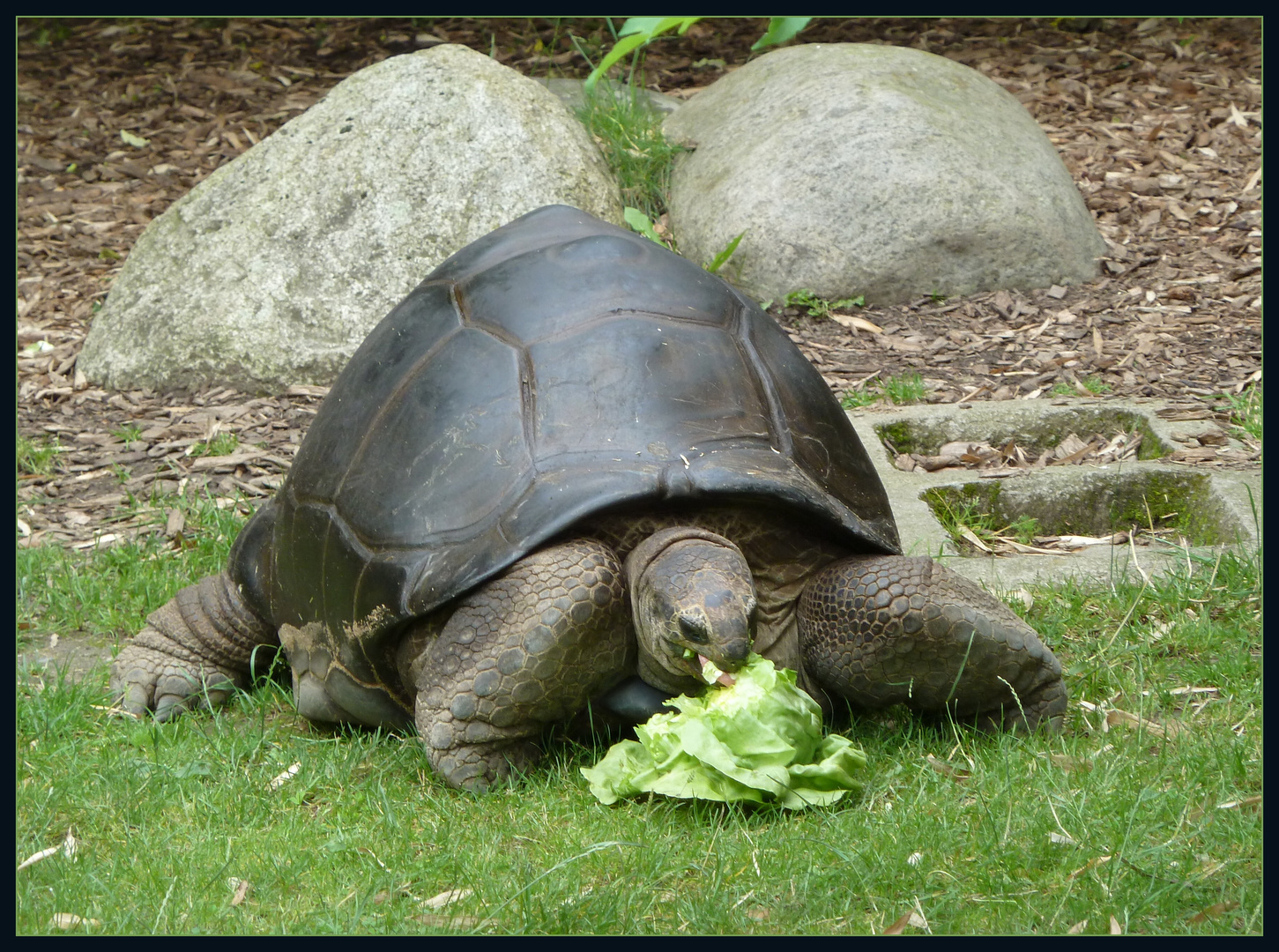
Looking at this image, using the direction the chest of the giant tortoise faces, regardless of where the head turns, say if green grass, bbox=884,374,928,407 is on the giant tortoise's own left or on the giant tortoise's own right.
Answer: on the giant tortoise's own left

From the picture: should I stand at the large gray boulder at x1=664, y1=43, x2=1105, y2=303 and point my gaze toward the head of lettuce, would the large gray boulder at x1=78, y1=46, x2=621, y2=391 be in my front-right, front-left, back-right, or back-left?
front-right

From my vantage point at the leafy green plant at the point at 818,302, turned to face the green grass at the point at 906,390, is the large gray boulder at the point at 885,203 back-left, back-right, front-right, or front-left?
back-left

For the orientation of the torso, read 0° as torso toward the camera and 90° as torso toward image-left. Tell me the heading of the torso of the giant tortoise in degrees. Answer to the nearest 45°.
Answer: approximately 315°

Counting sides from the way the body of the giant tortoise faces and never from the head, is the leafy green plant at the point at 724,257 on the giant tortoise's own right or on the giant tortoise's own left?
on the giant tortoise's own left

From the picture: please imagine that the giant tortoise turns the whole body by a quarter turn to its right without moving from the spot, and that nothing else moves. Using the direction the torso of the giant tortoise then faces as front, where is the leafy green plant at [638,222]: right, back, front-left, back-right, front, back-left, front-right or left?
back-right

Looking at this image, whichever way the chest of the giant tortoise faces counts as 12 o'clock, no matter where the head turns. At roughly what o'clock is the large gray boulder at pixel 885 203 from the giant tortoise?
The large gray boulder is roughly at 8 o'clock from the giant tortoise.

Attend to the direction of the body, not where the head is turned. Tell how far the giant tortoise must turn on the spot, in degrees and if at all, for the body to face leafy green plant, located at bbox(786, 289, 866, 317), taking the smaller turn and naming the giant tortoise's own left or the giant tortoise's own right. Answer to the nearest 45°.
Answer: approximately 135° to the giant tortoise's own left
